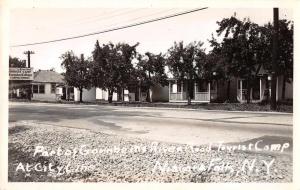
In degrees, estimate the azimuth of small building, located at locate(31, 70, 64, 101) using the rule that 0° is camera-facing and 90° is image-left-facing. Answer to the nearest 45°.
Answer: approximately 0°
